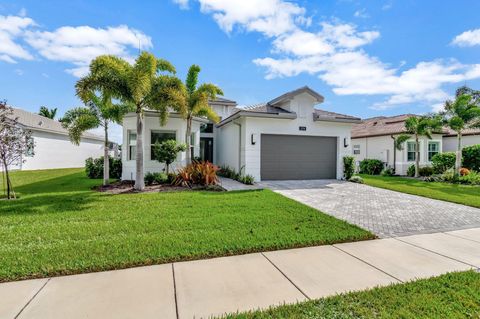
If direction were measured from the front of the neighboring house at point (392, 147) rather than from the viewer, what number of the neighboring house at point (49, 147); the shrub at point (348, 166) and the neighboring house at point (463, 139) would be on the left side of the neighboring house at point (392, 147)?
1

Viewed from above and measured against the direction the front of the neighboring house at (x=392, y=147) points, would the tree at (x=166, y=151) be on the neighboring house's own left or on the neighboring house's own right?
on the neighboring house's own right

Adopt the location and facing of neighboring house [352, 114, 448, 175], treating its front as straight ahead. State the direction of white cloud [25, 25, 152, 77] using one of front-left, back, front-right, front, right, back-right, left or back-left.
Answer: right

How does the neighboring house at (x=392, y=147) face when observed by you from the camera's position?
facing the viewer and to the right of the viewer

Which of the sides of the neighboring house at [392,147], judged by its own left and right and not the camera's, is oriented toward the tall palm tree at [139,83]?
right

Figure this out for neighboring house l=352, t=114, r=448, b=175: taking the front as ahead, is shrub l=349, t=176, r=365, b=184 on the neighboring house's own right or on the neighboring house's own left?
on the neighboring house's own right

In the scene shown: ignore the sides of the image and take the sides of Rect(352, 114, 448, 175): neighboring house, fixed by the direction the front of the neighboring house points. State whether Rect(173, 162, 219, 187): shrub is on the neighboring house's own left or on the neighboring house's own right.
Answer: on the neighboring house's own right

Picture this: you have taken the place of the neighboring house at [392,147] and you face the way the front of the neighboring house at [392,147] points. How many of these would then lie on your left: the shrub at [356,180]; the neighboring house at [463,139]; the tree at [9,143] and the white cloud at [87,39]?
1

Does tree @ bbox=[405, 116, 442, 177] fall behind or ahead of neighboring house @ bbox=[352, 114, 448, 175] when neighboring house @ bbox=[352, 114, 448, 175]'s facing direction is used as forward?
ahead

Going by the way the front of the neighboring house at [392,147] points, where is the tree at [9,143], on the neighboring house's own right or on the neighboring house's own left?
on the neighboring house's own right
